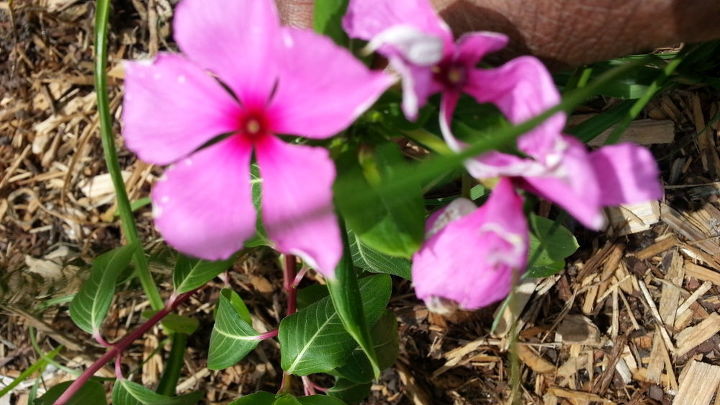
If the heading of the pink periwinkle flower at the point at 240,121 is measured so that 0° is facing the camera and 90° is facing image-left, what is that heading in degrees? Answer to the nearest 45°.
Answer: approximately 0°
